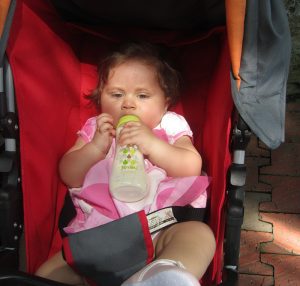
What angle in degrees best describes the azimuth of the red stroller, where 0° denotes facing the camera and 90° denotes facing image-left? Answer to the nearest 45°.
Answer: approximately 0°
